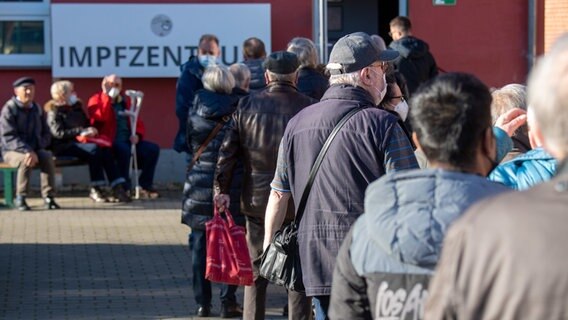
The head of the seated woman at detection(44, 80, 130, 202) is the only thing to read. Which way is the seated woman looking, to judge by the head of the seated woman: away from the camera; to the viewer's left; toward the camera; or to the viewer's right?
to the viewer's right

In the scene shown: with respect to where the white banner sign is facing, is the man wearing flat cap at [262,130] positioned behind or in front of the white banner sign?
in front

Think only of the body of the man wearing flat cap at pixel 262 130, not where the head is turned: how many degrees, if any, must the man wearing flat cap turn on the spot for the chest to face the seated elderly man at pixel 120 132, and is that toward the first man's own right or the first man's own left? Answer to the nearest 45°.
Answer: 0° — they already face them

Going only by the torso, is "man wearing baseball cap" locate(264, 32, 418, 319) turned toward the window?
no

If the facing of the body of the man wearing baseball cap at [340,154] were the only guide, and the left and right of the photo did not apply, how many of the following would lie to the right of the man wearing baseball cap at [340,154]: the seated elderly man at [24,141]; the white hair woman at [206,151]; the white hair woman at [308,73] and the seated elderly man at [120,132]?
0

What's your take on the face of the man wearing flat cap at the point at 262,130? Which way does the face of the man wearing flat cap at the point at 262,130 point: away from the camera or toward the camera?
away from the camera

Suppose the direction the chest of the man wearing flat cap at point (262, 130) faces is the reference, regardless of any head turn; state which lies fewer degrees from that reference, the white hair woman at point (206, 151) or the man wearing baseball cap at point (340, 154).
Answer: the white hair woman

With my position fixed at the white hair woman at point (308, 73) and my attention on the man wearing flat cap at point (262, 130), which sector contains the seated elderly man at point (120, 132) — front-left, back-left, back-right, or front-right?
back-right

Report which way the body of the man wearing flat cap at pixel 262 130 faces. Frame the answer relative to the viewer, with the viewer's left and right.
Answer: facing away from the viewer

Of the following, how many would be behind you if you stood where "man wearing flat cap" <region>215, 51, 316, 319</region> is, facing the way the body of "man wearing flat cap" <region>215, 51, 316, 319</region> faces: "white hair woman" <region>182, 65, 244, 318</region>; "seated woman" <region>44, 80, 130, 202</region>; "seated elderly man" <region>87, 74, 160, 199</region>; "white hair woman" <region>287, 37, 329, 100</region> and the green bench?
0

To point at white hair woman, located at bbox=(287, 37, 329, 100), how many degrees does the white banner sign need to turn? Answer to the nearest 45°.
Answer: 0° — it already faces them

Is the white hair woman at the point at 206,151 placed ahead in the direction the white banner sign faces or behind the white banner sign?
ahead

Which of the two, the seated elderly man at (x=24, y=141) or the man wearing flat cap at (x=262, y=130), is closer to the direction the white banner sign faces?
the man wearing flat cap

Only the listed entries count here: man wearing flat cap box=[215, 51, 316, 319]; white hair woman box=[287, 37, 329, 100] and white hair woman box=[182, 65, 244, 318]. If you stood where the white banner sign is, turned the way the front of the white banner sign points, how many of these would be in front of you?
3

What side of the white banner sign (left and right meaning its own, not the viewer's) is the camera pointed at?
front

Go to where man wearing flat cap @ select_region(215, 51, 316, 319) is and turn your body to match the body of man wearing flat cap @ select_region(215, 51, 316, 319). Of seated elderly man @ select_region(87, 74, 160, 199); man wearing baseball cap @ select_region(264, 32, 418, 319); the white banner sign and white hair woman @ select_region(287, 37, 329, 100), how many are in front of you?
3

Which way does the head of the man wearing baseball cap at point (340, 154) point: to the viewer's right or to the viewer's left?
to the viewer's right

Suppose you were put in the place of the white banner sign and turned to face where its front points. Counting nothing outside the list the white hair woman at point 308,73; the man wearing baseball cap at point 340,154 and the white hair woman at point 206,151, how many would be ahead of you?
3

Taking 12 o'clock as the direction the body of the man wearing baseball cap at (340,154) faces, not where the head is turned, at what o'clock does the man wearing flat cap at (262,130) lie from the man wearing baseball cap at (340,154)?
the man wearing flat cap at (262,130) is roughly at 10 o'clock from the man wearing baseball cap at (340,154).

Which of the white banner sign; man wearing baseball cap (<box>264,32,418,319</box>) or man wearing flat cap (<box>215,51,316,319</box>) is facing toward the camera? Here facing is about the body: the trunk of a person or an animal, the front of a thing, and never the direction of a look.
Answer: the white banner sign

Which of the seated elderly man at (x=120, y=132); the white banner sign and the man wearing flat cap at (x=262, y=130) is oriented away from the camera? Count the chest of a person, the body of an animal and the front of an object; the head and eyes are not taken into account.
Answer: the man wearing flat cap
